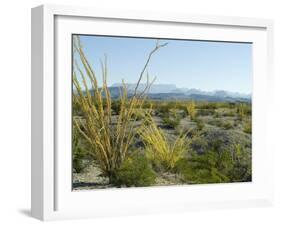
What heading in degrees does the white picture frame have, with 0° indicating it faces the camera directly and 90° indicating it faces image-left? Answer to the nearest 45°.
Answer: approximately 315°
